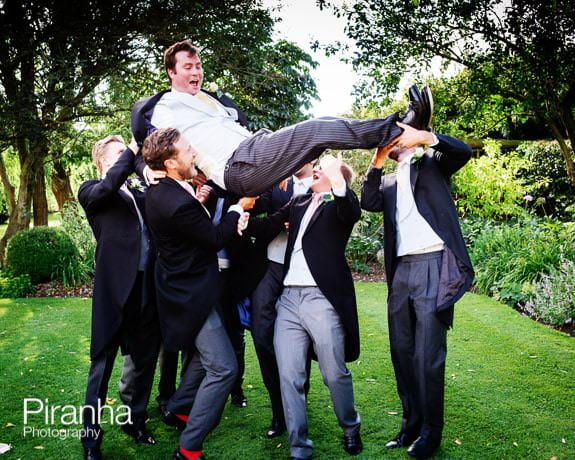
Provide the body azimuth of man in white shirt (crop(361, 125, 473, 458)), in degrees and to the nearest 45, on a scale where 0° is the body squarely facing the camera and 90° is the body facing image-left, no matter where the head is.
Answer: approximately 45°

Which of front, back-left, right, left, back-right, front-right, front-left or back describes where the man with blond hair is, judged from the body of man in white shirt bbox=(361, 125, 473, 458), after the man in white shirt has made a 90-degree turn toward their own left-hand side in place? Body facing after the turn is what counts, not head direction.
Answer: back-right

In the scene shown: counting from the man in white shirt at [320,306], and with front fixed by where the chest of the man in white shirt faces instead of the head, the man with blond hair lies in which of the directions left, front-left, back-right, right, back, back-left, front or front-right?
front-right

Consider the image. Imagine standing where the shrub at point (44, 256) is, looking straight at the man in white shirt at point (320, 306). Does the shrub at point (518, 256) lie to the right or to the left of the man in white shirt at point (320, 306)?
left

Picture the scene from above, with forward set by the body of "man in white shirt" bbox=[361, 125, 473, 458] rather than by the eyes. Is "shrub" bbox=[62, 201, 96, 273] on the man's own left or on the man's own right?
on the man's own right

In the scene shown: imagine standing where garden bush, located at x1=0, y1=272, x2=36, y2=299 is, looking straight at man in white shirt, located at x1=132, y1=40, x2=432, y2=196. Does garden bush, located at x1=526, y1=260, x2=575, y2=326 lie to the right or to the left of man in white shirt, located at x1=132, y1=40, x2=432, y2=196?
left

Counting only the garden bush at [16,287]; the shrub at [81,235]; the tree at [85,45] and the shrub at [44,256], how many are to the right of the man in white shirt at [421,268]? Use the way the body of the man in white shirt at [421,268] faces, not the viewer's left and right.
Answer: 4

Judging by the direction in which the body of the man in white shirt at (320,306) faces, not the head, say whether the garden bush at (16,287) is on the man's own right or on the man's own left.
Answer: on the man's own right

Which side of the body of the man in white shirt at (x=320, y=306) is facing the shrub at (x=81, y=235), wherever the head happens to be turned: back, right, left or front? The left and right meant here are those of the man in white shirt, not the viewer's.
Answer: right

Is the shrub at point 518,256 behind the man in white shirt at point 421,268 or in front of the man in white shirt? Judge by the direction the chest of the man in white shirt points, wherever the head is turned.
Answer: behind

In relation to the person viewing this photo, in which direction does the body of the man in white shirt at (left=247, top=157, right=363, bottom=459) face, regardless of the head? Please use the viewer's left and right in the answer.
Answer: facing the viewer and to the left of the viewer

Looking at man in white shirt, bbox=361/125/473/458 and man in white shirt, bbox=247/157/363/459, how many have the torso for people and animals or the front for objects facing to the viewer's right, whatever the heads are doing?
0
